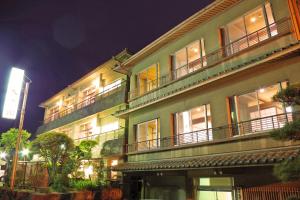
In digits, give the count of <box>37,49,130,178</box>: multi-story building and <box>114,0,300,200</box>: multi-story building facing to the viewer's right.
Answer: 0

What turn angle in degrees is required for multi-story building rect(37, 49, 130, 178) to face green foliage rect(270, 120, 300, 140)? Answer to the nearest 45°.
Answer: approximately 45° to its left

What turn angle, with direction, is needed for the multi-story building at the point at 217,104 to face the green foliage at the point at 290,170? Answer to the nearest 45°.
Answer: approximately 45° to its left

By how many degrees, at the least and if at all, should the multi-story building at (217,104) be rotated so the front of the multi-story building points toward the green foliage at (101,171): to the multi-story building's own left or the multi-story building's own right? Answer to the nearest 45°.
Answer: approximately 90° to the multi-story building's own right

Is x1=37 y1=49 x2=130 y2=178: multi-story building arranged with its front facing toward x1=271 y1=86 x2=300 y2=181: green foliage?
no

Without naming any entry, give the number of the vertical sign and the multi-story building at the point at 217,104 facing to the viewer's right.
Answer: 0

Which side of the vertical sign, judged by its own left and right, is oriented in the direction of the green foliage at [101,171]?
left

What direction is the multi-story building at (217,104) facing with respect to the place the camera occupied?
facing the viewer and to the left of the viewer

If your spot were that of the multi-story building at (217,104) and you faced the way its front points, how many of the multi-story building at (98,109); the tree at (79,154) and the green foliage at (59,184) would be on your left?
0

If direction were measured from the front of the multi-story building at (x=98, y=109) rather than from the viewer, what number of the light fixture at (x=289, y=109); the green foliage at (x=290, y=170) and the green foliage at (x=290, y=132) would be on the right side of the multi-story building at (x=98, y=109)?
0

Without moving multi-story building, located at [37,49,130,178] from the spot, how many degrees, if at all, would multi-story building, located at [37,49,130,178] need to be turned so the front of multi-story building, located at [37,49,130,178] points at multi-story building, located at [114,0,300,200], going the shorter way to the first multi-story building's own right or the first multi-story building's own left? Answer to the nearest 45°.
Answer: approximately 45° to the first multi-story building's own left

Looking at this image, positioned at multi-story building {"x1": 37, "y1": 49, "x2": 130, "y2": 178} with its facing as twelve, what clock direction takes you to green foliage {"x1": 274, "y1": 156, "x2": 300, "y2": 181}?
The green foliage is roughly at 10 o'clock from the multi-story building.

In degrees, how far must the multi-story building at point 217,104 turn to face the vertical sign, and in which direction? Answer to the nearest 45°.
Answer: approximately 45° to its right

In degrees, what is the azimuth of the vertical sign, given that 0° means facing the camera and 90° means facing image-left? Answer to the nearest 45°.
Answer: approximately 0°
